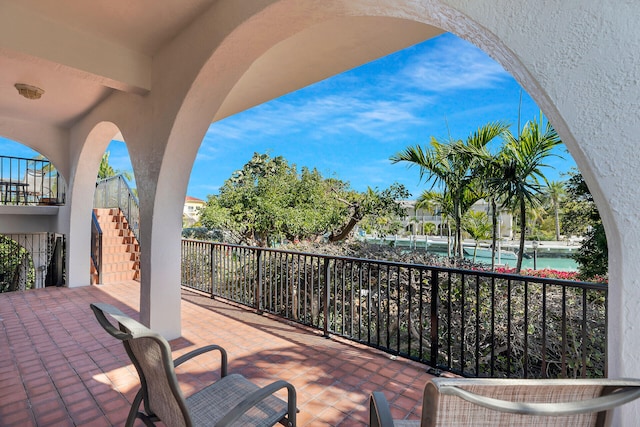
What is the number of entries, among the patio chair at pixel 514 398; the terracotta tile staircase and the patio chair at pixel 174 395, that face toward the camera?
1

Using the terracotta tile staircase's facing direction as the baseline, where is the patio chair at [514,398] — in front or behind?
in front

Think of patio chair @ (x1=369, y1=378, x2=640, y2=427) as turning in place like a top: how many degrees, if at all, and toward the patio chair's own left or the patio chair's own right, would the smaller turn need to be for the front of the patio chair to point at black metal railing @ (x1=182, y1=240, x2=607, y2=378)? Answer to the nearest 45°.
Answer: approximately 45° to the patio chair's own right

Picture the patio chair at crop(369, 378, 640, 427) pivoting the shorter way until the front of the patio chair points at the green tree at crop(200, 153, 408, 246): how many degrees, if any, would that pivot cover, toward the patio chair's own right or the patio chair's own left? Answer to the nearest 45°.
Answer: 0° — it already faces it

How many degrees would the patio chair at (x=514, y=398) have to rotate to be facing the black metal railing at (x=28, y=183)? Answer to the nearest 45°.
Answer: approximately 45° to its left

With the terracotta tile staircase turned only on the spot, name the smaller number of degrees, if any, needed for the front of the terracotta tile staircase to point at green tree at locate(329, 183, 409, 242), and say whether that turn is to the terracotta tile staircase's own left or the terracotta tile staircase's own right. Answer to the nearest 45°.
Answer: approximately 90° to the terracotta tile staircase's own left

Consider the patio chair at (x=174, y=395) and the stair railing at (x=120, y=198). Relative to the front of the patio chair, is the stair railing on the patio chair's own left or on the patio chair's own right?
on the patio chair's own left

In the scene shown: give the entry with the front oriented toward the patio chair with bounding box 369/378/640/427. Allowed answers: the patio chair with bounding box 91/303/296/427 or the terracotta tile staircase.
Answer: the terracotta tile staircase

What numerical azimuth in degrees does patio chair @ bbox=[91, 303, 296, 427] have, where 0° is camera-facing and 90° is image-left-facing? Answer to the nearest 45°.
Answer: approximately 225°

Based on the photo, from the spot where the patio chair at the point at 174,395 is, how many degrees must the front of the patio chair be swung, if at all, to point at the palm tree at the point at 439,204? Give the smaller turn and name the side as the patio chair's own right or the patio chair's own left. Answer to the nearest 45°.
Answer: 0° — it already faces it

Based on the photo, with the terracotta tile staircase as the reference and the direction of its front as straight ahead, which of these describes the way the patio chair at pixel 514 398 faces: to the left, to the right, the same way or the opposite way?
the opposite way

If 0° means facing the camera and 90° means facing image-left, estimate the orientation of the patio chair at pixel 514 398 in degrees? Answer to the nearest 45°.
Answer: approximately 135°

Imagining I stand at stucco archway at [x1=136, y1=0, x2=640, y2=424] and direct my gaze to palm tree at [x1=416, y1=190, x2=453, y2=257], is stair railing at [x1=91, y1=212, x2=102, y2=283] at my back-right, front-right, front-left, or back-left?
front-left

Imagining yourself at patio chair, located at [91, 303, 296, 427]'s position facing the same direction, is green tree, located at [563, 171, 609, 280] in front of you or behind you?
in front

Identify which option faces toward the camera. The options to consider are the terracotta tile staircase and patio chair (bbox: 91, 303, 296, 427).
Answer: the terracotta tile staircase

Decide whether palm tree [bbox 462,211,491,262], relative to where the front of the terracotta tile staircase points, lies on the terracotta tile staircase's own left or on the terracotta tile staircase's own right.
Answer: on the terracotta tile staircase's own left
